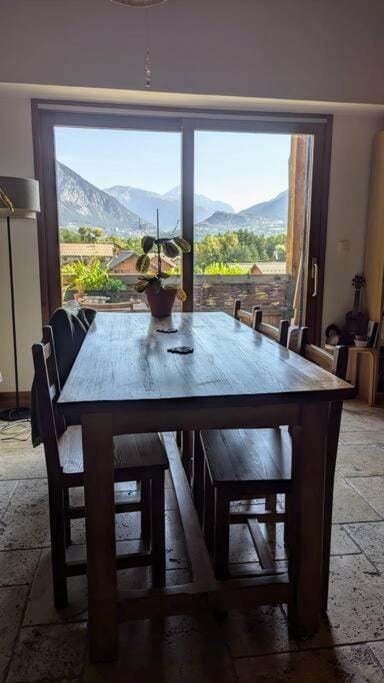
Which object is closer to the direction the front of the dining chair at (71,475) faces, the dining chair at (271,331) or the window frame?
the dining chair

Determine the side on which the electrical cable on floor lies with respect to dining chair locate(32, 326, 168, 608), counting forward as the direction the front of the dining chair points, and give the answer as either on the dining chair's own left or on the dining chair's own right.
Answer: on the dining chair's own left

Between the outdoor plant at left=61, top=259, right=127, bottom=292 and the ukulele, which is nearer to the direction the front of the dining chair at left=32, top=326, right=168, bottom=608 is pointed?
the ukulele

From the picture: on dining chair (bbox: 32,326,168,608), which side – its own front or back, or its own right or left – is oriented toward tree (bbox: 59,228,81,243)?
left

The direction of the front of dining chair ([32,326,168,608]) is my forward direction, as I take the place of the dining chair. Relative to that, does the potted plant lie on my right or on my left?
on my left

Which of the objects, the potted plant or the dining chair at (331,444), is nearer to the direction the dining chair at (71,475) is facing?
the dining chair

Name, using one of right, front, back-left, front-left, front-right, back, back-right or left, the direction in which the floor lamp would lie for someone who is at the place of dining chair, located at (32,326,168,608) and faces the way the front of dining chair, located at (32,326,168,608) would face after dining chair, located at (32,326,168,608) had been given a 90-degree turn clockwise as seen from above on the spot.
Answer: back

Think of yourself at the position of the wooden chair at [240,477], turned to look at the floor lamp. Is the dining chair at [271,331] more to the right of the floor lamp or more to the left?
right

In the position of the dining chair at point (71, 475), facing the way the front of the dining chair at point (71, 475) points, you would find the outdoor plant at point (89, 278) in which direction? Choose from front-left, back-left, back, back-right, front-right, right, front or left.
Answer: left

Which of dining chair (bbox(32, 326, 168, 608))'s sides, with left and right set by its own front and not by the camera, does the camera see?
right

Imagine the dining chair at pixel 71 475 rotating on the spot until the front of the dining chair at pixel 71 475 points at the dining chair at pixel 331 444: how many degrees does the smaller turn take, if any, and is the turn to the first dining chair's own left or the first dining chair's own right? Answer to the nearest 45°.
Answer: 0° — it already faces it

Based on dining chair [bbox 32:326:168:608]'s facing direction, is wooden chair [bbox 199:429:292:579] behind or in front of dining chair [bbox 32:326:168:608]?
in front

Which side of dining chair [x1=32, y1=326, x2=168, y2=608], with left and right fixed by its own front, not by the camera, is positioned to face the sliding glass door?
left
